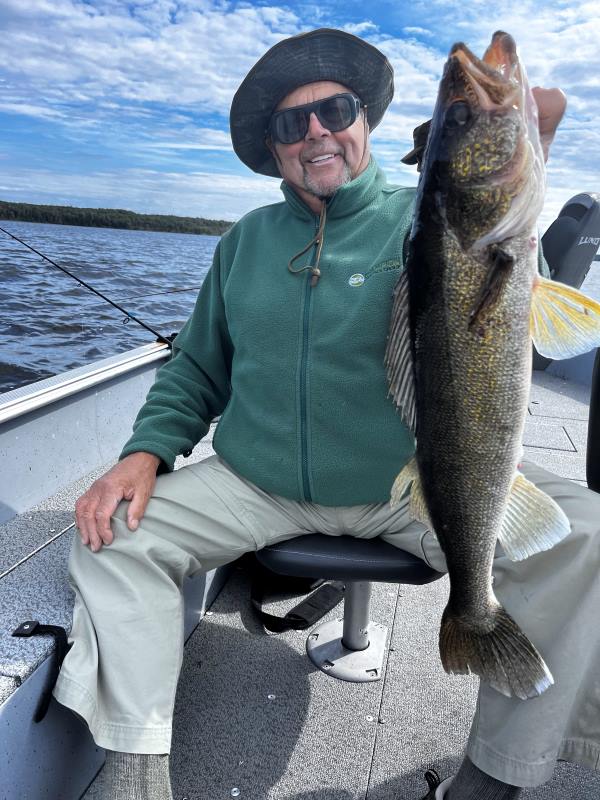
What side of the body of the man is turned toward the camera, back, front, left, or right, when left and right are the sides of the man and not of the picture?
front
